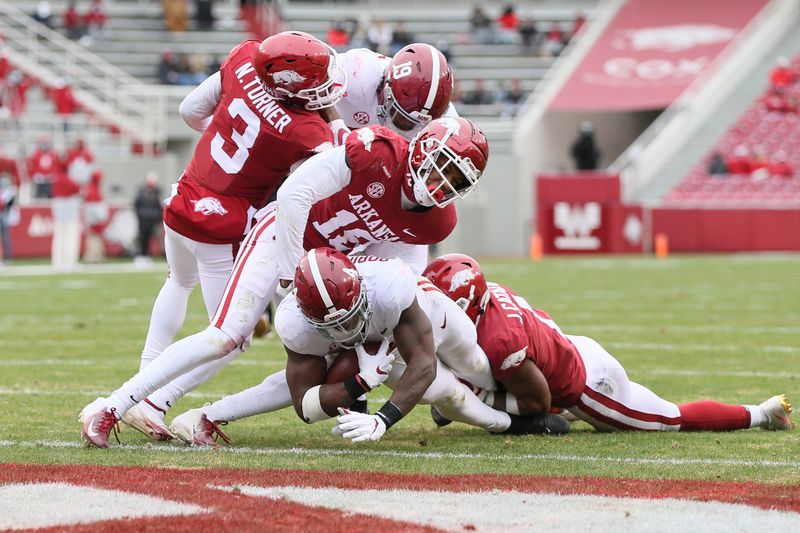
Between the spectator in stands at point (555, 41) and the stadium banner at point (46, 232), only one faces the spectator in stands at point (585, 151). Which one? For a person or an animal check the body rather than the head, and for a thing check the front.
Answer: the spectator in stands at point (555, 41)

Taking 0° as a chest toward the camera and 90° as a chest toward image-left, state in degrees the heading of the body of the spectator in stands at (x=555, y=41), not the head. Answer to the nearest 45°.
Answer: approximately 0°

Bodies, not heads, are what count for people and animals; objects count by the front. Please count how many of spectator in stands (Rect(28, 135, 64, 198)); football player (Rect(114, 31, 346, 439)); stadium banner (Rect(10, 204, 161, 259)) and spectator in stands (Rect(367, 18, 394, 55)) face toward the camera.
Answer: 3

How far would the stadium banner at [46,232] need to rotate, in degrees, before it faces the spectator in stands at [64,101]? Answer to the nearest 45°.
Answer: approximately 180°

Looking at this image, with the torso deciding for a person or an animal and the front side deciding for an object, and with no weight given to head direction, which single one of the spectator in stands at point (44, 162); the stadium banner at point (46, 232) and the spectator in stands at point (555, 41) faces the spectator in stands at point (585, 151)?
the spectator in stands at point (555, 41)

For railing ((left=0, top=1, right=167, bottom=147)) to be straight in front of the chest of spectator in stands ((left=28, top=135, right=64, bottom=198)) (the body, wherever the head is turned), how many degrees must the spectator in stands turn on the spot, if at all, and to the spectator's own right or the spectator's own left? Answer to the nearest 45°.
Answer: approximately 180°

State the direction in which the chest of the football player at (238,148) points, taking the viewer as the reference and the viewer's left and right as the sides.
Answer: facing away from the viewer and to the right of the viewer

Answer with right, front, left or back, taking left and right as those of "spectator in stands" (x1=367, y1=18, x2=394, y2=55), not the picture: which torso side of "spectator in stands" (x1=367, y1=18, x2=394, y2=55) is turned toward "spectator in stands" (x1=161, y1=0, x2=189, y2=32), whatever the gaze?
right

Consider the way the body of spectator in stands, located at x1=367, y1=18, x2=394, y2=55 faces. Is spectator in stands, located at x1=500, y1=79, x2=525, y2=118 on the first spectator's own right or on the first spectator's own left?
on the first spectator's own left

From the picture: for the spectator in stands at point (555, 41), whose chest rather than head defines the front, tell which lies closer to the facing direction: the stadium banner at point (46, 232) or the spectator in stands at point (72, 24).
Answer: the stadium banner

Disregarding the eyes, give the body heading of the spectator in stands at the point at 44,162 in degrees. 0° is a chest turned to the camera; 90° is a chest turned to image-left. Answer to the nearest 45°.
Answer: approximately 0°
